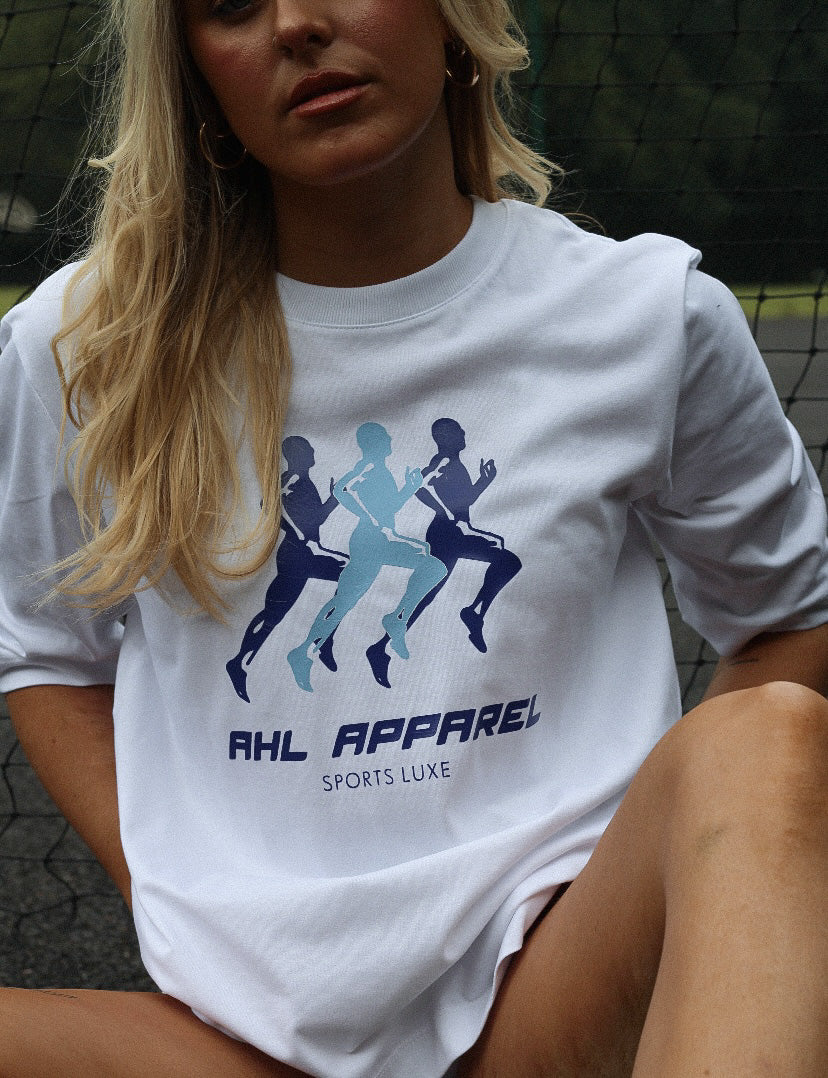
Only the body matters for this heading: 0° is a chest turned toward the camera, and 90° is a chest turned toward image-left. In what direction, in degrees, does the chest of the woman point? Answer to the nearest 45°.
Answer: approximately 0°
